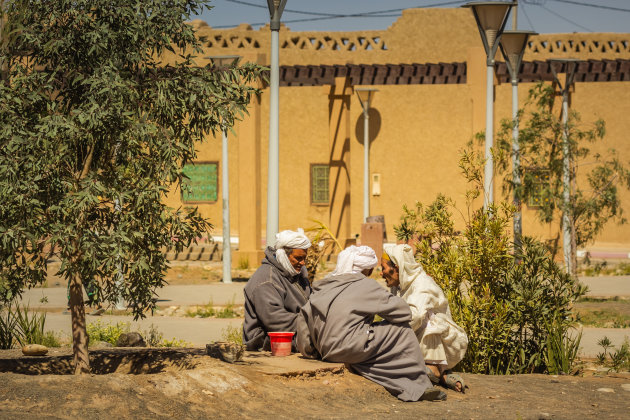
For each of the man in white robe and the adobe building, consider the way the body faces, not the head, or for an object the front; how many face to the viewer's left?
1

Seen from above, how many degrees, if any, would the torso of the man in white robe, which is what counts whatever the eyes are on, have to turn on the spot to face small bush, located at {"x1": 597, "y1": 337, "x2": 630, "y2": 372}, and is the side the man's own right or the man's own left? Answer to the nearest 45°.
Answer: approximately 135° to the man's own right

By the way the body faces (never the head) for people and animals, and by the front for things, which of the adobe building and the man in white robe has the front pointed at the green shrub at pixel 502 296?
the adobe building

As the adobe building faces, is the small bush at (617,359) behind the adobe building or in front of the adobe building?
in front

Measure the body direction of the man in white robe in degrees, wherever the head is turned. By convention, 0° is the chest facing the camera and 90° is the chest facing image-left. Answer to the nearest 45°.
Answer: approximately 90°

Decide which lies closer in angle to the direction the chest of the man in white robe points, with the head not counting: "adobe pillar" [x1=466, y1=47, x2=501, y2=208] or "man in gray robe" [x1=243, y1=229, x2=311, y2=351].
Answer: the man in gray robe

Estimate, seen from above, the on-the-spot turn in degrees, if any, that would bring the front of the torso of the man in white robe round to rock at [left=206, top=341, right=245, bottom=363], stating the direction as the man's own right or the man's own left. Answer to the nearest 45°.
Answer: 0° — they already face it

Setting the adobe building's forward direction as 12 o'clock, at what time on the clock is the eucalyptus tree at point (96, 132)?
The eucalyptus tree is roughly at 12 o'clock from the adobe building.

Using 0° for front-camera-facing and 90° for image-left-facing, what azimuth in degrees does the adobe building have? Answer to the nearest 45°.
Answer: approximately 0°

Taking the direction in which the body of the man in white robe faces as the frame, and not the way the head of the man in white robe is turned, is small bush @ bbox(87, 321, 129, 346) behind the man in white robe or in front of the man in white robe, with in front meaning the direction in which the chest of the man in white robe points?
in front

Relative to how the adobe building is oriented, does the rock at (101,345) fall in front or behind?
in front

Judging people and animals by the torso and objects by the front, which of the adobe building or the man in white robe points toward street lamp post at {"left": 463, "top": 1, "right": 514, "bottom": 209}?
the adobe building

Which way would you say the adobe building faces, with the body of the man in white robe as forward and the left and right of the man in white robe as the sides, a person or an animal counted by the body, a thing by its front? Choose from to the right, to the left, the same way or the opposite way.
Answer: to the left

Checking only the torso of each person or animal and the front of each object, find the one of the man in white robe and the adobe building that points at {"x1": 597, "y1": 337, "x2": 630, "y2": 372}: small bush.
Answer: the adobe building

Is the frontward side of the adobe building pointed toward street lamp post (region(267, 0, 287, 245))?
yes

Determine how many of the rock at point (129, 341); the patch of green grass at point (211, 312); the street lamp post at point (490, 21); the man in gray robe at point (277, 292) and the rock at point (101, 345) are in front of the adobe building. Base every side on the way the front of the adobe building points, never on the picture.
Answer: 5
